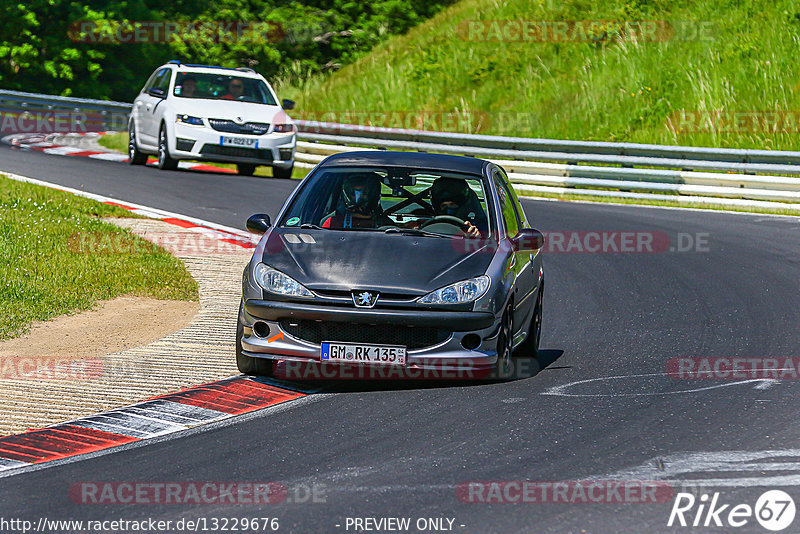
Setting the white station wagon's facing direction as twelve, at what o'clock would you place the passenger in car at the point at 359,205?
The passenger in car is roughly at 12 o'clock from the white station wagon.

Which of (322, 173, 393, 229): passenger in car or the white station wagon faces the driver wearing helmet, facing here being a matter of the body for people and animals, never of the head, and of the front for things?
the white station wagon

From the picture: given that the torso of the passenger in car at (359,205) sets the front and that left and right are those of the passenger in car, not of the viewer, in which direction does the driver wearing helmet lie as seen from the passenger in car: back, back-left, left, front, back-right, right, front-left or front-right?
left

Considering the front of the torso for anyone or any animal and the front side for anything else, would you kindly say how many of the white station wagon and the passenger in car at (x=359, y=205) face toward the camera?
2

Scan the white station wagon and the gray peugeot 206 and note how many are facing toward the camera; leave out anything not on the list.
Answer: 2

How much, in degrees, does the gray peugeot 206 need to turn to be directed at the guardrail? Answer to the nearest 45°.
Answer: approximately 180°

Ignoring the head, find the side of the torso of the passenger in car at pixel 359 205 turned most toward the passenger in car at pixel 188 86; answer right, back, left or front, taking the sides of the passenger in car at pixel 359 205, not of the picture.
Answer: back

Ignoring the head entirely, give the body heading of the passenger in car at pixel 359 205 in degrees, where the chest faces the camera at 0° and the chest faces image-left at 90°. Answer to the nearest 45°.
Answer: approximately 0°

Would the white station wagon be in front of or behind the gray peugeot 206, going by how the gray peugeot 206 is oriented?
behind
